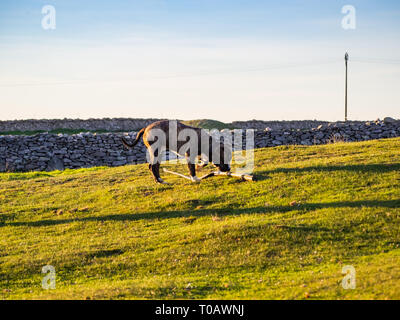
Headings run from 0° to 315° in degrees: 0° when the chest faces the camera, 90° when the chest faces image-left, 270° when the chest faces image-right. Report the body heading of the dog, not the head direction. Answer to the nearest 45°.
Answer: approximately 270°

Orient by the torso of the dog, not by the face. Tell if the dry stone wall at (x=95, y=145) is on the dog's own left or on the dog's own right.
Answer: on the dog's own left
